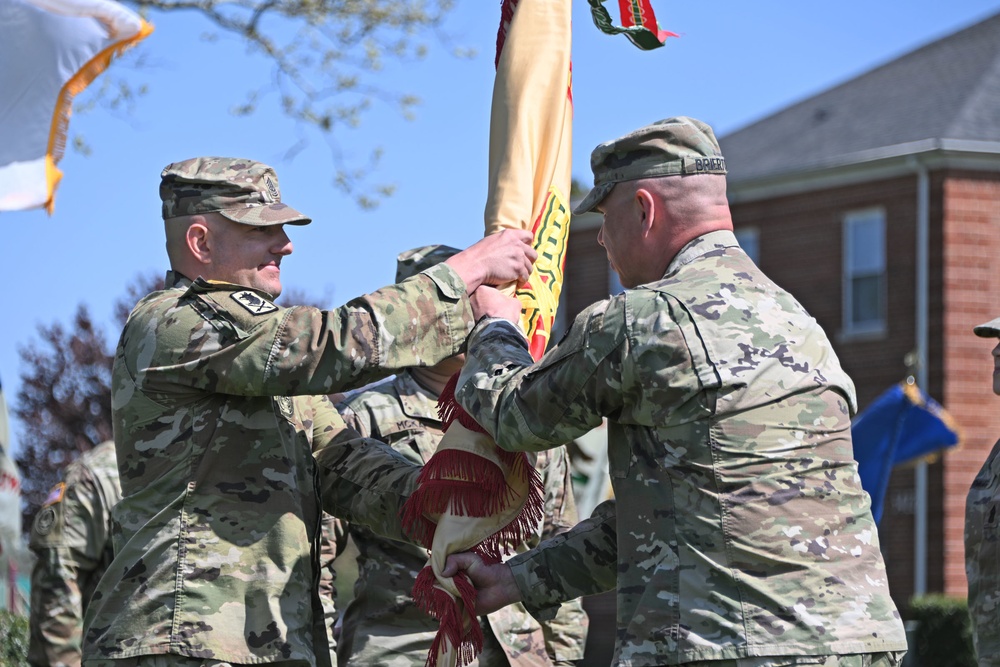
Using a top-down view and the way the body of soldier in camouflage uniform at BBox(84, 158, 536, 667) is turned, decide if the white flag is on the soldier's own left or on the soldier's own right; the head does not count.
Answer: on the soldier's own left

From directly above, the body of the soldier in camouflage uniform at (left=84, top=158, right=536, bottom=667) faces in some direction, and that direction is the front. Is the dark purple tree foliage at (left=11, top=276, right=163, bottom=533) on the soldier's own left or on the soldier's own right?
on the soldier's own left

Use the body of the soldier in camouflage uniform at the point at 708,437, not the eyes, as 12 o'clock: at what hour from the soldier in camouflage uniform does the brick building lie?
The brick building is roughly at 2 o'clock from the soldier in camouflage uniform.

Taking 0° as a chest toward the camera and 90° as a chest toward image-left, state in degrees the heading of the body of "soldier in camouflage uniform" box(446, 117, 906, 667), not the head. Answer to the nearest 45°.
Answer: approximately 135°

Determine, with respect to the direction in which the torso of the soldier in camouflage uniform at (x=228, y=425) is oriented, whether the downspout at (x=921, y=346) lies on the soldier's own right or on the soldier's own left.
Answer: on the soldier's own left

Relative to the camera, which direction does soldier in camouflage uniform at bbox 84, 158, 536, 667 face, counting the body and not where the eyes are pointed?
to the viewer's right

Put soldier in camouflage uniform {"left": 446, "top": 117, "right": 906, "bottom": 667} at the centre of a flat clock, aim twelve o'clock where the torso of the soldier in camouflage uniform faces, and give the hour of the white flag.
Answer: The white flag is roughly at 12 o'clock from the soldier in camouflage uniform.

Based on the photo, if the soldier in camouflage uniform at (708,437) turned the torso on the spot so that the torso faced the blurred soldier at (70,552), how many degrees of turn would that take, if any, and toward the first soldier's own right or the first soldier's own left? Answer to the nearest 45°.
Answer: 0° — they already face them

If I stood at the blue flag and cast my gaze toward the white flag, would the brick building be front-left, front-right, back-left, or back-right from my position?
back-right

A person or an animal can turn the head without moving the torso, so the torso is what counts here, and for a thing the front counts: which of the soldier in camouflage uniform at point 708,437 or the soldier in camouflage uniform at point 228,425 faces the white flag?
the soldier in camouflage uniform at point 708,437

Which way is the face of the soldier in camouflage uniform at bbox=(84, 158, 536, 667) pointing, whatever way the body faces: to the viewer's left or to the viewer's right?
to the viewer's right
